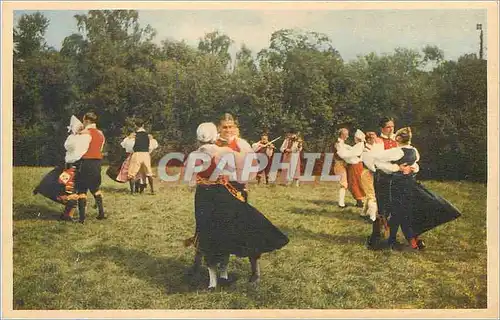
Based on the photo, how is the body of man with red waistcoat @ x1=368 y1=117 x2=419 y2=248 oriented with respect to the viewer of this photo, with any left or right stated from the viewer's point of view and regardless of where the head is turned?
facing the viewer and to the right of the viewer

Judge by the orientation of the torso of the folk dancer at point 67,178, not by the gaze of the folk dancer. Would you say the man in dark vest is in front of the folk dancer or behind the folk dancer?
in front

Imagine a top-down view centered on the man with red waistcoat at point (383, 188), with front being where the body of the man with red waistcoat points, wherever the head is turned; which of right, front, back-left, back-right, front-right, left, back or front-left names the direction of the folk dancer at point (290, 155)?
back-right

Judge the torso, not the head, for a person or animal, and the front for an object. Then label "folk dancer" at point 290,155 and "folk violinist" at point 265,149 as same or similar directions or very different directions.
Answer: same or similar directions

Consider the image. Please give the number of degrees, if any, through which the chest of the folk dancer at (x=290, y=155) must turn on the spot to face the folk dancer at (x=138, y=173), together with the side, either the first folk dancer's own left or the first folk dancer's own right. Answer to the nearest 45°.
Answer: approximately 90° to the first folk dancer's own right

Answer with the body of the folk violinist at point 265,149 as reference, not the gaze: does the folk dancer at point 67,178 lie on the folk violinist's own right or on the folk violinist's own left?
on the folk violinist's own right

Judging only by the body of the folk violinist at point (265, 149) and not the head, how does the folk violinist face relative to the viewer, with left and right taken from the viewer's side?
facing the viewer

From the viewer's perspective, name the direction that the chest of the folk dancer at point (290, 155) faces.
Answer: toward the camera
